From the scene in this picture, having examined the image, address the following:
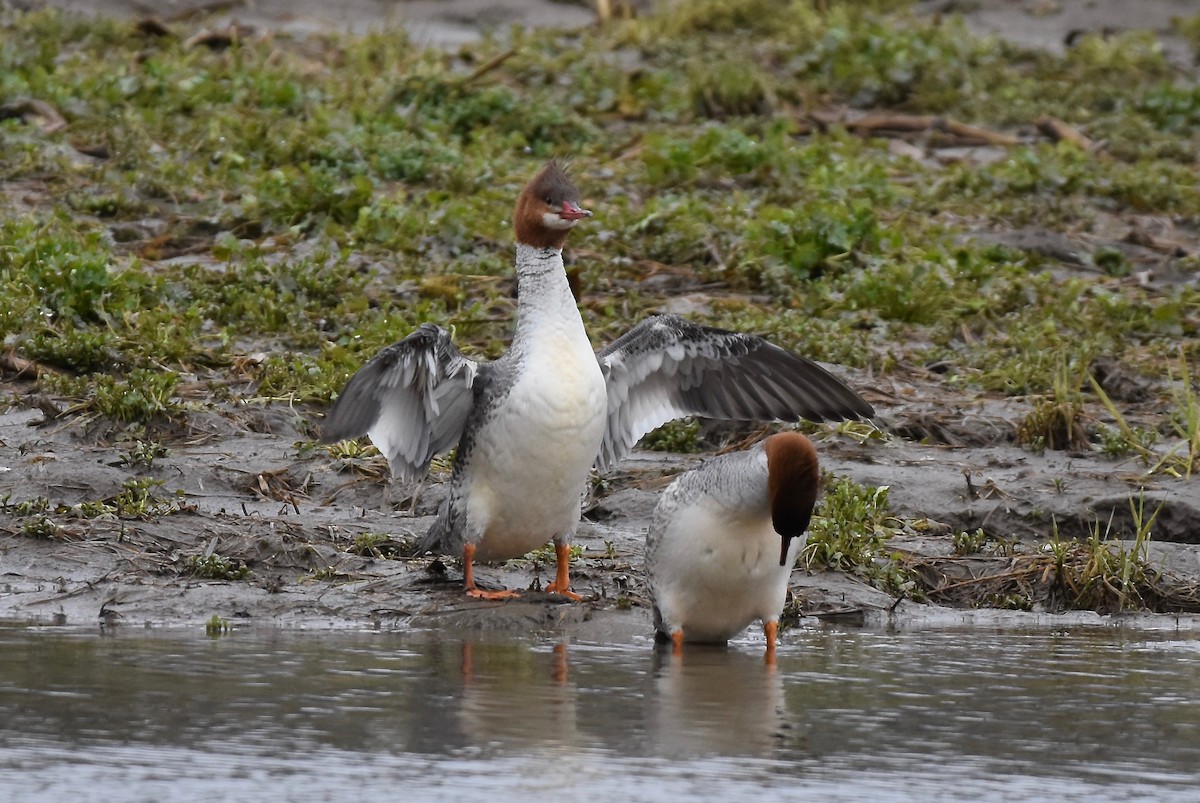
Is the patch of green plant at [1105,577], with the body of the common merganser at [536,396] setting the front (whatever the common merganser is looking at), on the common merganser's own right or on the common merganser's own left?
on the common merganser's own left

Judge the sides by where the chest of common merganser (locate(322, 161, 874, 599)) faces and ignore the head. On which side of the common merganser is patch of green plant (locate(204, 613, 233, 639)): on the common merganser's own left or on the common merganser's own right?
on the common merganser's own right

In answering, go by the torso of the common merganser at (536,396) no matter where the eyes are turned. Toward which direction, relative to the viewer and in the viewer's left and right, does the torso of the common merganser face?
facing the viewer and to the right of the viewer

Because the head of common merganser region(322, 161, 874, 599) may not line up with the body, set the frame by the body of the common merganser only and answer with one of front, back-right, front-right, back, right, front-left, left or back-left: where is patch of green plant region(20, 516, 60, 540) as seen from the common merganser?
back-right

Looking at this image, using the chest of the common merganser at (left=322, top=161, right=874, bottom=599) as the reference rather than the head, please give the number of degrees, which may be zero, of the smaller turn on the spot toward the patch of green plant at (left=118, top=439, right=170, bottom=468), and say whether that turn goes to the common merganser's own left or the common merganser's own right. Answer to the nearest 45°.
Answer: approximately 180°

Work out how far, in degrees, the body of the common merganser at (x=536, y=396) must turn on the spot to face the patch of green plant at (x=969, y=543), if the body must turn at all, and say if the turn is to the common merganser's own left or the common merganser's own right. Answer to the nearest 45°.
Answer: approximately 90° to the common merganser's own left

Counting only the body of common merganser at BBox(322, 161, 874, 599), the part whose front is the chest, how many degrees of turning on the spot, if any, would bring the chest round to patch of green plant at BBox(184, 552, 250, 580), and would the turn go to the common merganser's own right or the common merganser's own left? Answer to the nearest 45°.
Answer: approximately 135° to the common merganser's own right

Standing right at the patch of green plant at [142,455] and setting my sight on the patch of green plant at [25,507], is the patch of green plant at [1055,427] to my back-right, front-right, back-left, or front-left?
back-left

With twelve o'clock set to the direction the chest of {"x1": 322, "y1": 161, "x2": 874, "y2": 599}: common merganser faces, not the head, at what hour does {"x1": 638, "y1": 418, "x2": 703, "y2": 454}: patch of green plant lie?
The patch of green plant is roughly at 8 o'clock from the common merganser.

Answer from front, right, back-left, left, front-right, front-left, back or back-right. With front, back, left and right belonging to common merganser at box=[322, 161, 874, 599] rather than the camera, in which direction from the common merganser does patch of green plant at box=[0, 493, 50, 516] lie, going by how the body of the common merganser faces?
back-right

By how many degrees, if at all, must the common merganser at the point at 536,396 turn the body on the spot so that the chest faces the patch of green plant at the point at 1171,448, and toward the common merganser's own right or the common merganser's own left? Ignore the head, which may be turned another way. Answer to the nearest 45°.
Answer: approximately 90° to the common merganser's own left

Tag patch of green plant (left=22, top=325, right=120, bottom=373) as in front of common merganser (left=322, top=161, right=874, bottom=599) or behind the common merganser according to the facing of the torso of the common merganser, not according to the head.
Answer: behind

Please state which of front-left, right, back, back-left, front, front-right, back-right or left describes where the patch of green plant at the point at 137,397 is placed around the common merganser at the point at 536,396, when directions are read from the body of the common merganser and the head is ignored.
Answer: back
